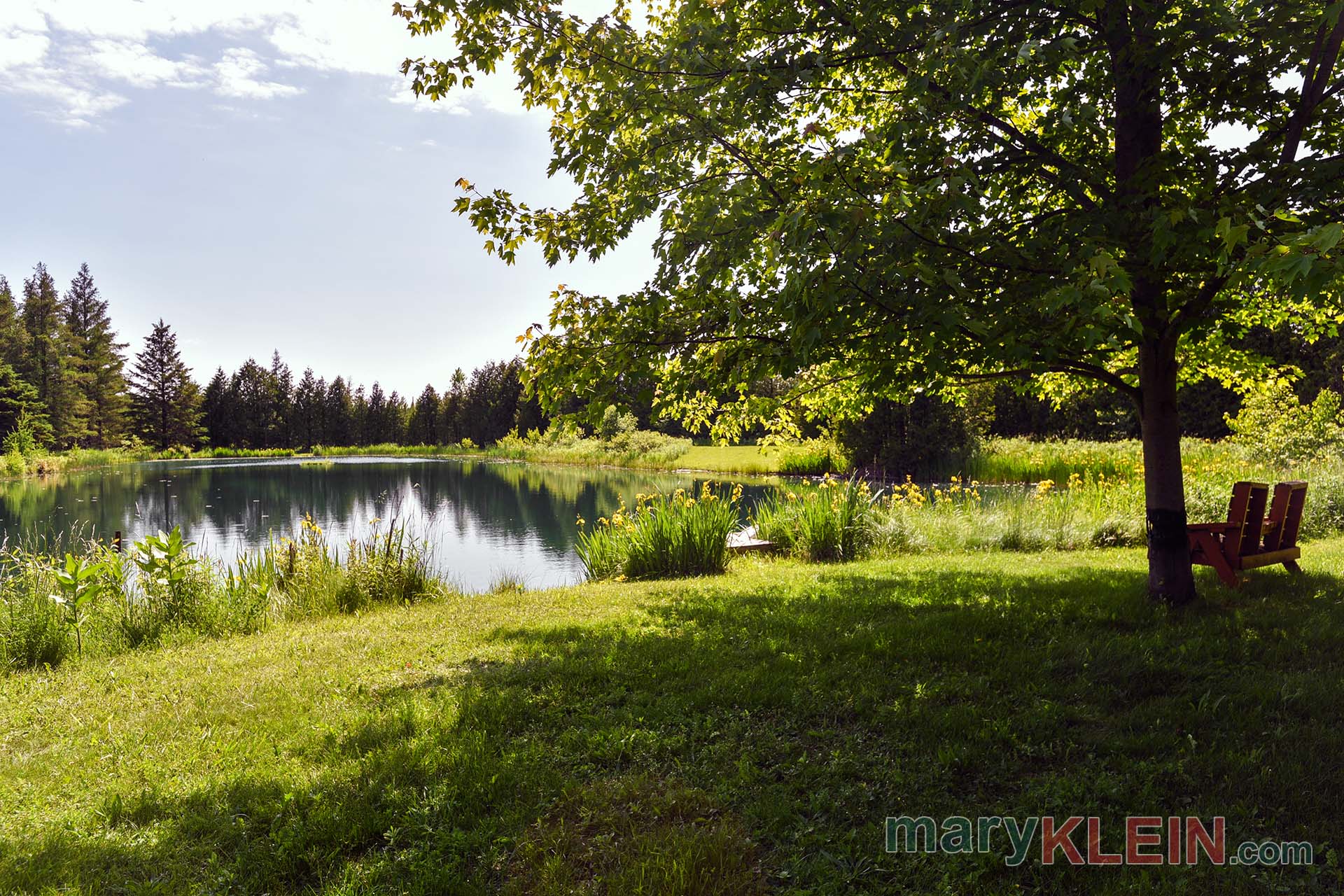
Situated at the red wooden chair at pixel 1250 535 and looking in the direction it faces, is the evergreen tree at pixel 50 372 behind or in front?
in front

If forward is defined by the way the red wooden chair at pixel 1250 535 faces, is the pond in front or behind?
in front

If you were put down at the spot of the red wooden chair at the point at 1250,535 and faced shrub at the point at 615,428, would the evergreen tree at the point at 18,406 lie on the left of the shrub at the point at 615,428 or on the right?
left

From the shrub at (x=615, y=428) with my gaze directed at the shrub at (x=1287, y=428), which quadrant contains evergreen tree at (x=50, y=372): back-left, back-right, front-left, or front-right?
back-right

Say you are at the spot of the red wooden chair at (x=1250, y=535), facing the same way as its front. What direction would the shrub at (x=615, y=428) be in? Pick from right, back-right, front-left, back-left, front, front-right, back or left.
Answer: front

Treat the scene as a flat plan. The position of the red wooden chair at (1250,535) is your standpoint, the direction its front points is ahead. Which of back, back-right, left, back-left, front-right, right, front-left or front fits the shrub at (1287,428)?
front-right

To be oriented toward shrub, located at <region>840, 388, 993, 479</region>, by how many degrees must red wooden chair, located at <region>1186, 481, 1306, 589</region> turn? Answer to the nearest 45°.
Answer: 0° — it already faces it

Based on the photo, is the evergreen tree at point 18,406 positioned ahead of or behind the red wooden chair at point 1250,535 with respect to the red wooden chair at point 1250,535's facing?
ahead

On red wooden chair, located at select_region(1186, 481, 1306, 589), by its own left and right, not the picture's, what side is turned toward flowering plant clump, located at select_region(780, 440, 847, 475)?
front

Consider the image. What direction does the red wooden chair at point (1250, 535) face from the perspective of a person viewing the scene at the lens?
facing away from the viewer and to the left of the viewer
